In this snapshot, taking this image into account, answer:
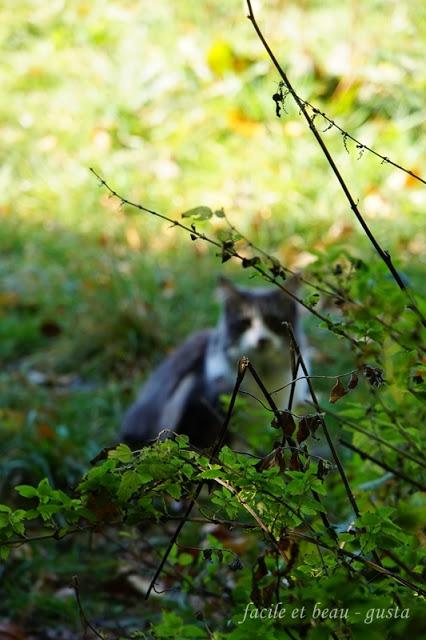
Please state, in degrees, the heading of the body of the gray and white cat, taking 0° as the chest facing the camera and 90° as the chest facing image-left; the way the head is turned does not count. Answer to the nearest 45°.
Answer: approximately 315°
